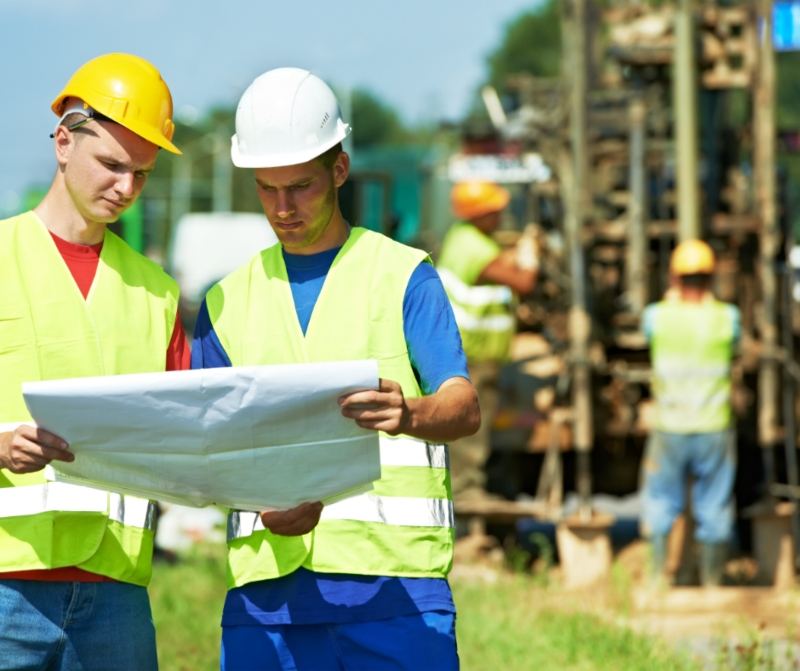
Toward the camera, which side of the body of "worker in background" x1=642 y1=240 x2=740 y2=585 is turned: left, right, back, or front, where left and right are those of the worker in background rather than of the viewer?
back

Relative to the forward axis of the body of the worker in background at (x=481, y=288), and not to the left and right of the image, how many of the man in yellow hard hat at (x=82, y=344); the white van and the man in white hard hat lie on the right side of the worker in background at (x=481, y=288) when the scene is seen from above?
2

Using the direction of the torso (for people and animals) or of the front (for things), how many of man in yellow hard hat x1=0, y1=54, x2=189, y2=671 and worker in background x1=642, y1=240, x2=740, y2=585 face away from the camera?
1

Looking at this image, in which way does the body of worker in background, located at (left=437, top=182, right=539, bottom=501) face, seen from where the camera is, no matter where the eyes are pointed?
to the viewer's right

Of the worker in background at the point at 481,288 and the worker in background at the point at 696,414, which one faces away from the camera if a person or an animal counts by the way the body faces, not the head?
the worker in background at the point at 696,414

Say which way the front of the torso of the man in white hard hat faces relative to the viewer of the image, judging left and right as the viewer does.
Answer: facing the viewer and to the left of the viewer

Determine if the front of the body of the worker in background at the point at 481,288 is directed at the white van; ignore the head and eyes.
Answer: no

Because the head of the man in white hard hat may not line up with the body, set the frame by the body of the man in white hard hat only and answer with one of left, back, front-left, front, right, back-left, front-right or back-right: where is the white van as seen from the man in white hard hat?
back-right

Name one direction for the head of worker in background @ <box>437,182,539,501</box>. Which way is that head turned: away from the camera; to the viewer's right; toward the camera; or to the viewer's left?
to the viewer's right

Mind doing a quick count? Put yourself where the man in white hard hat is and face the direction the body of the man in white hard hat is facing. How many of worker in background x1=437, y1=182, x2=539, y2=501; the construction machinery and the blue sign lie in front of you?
0

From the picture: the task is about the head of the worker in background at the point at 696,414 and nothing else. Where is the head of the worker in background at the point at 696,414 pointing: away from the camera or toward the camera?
away from the camera

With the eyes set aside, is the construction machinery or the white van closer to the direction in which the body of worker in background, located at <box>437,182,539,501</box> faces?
the construction machinery

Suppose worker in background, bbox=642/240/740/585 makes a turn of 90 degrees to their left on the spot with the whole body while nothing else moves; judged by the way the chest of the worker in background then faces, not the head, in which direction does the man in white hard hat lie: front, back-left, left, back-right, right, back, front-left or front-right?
left
